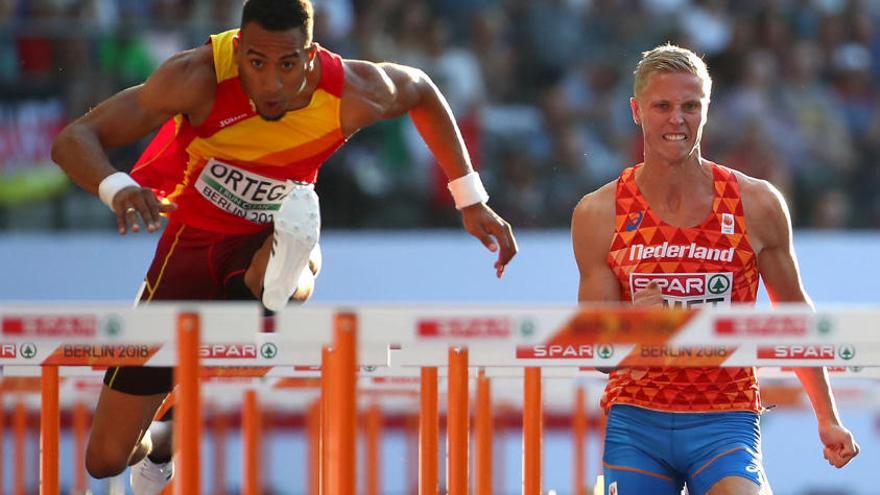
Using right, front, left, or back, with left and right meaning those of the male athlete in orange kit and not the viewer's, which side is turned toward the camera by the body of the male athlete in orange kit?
front

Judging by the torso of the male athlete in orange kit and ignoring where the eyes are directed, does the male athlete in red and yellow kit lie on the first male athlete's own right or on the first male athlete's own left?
on the first male athlete's own right
